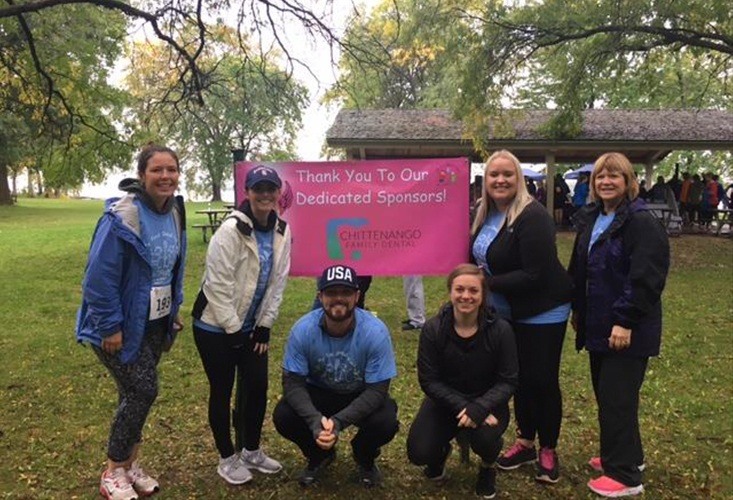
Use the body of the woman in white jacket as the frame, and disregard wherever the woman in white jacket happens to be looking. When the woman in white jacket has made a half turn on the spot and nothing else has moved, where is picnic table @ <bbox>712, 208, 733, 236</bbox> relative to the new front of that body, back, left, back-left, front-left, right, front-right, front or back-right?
right

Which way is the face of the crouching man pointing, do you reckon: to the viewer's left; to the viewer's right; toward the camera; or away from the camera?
toward the camera

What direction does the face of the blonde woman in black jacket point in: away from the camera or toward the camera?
toward the camera

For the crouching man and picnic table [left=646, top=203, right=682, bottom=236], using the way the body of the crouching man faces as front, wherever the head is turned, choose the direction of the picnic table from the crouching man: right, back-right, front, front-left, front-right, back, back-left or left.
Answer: back-left

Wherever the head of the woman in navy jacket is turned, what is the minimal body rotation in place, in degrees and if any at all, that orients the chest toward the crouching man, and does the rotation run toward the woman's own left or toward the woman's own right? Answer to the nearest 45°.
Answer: approximately 45° to the woman's own right

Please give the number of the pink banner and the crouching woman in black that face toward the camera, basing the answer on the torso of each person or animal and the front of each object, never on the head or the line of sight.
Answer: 2

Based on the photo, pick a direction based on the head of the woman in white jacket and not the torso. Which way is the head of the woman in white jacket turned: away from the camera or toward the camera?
toward the camera

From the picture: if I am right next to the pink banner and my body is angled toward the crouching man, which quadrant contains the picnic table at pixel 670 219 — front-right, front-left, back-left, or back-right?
back-left

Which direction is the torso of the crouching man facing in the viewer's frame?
toward the camera

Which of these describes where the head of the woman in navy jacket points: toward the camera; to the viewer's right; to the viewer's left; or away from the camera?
toward the camera

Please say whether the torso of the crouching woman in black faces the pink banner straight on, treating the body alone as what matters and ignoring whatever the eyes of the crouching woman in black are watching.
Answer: no

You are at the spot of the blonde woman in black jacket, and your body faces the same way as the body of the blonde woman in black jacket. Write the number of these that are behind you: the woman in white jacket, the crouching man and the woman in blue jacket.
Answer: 0

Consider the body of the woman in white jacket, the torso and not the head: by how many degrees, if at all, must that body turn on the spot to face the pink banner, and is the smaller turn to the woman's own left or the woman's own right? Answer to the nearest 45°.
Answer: approximately 90° to the woman's own left

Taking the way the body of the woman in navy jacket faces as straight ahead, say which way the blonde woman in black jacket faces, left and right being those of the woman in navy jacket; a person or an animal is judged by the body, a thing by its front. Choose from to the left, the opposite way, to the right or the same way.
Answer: the same way

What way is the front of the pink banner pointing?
toward the camera

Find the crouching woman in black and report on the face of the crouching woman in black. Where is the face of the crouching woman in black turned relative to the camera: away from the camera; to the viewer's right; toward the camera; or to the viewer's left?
toward the camera

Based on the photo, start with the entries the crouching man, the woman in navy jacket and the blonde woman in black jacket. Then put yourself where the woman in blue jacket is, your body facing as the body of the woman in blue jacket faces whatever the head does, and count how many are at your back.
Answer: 0

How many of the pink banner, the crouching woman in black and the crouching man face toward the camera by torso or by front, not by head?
3

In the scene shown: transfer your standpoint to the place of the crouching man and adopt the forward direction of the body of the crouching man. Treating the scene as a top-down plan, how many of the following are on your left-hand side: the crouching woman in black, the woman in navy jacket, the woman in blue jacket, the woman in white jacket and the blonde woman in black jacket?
3

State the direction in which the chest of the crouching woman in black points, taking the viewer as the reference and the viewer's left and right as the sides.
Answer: facing the viewer

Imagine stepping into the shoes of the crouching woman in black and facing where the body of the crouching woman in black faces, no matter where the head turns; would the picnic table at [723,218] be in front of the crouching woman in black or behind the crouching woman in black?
behind
